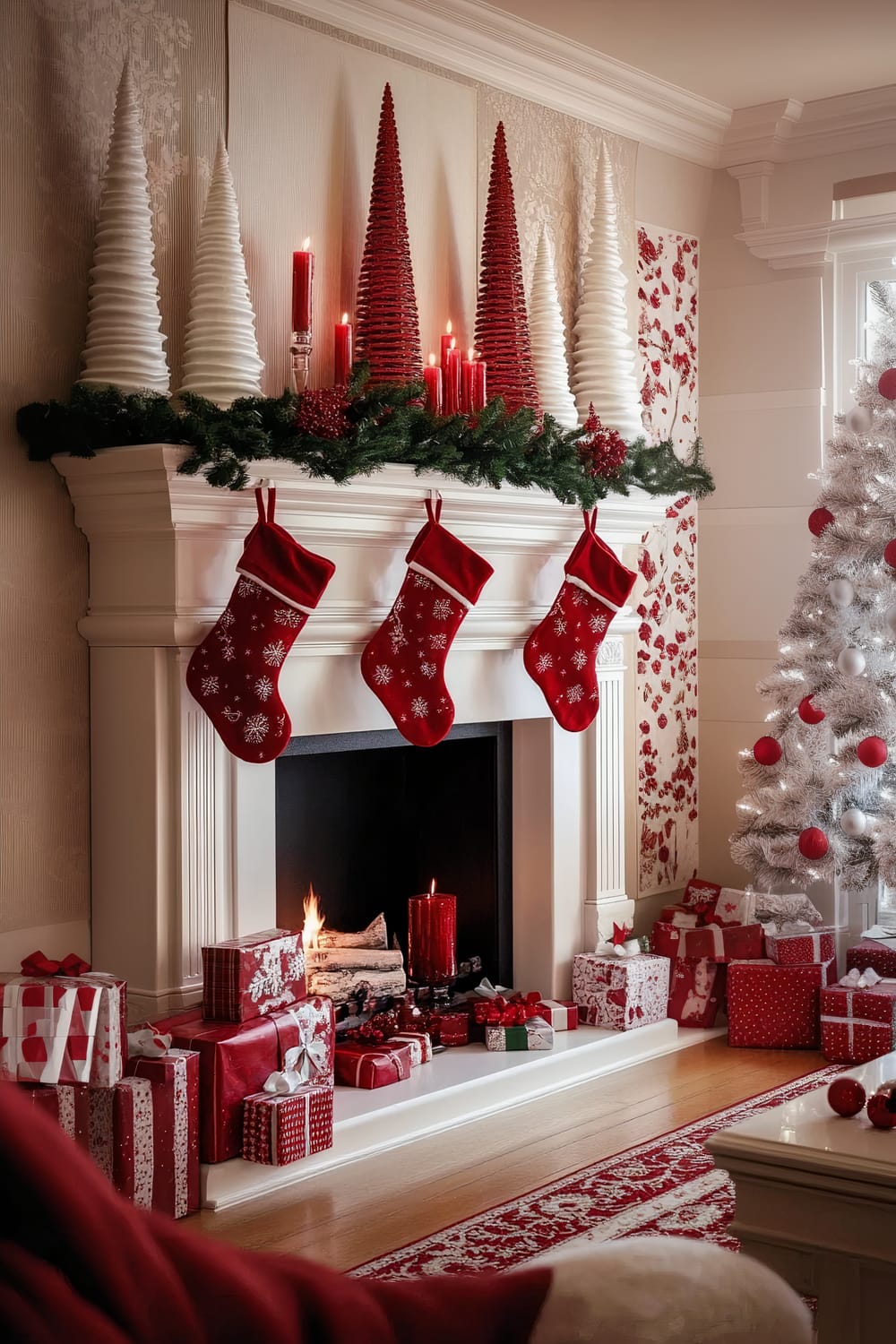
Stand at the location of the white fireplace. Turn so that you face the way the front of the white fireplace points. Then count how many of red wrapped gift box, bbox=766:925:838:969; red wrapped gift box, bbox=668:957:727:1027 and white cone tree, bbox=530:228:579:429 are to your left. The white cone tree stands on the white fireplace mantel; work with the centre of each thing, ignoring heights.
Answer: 3

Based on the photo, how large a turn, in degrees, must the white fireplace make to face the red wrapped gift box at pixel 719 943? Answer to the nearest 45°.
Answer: approximately 90° to its left

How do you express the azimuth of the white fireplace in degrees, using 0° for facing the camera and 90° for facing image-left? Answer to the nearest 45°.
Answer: approximately 315°

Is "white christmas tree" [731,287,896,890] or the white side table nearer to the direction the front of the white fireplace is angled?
the white side table

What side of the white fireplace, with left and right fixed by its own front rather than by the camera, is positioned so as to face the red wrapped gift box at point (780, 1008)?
left

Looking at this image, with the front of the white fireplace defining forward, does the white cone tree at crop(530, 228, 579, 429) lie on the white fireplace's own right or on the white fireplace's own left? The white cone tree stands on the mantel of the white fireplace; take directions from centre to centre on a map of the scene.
on the white fireplace's own left
